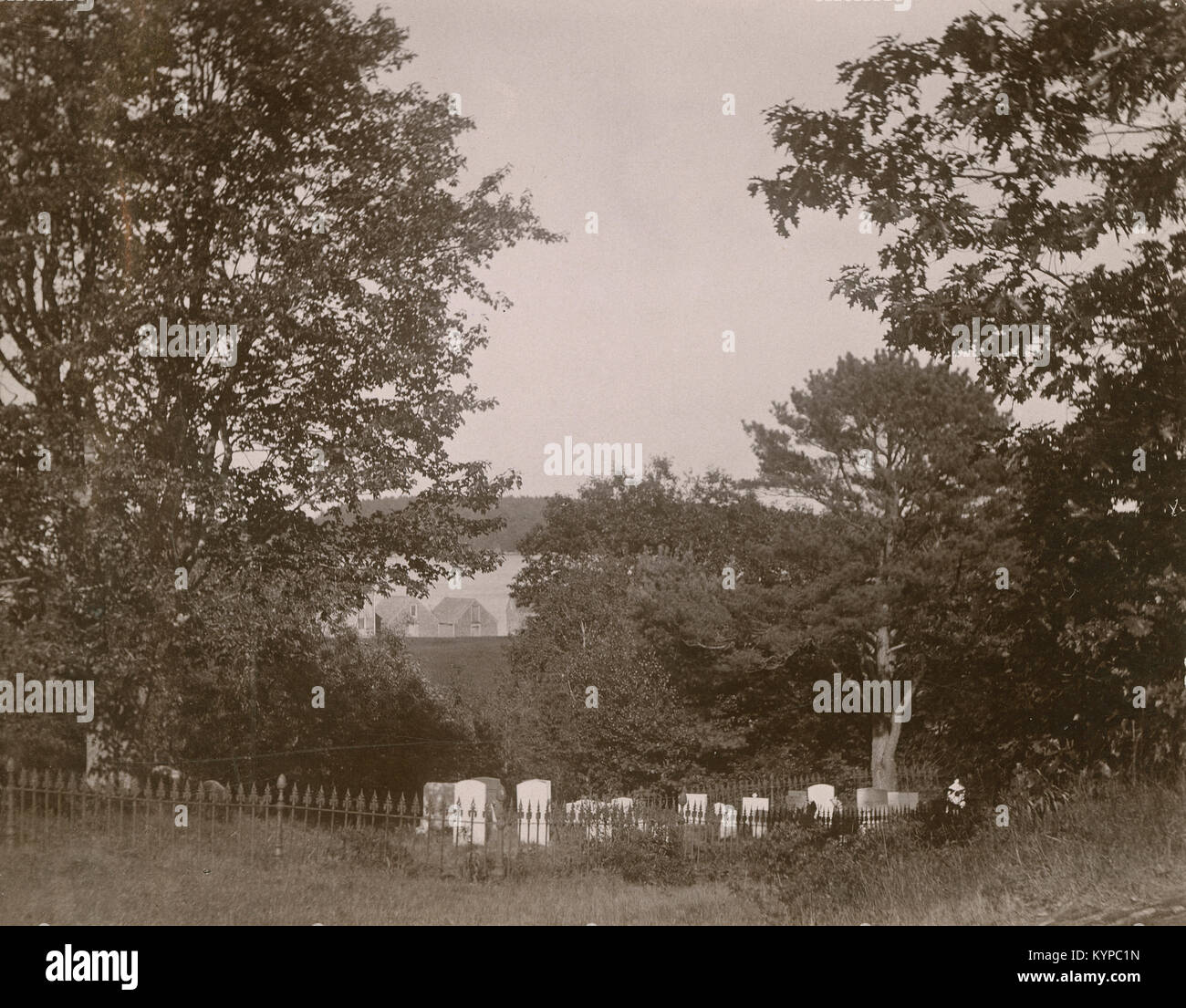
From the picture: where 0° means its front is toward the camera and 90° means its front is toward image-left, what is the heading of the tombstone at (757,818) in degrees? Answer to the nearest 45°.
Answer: approximately 0°

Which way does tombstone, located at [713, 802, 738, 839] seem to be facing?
toward the camera

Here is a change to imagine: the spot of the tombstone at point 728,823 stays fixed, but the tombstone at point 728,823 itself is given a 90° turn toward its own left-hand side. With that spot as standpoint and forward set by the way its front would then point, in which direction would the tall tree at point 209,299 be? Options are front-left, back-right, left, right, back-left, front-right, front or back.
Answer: back-right

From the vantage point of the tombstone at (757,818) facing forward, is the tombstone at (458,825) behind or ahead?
ahead

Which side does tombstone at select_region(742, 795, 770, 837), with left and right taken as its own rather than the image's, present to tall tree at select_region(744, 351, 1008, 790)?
back

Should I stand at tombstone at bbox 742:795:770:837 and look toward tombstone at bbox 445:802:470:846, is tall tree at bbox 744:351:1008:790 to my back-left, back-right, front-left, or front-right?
back-right

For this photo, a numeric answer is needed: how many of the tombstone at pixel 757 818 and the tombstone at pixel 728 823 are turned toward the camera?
2

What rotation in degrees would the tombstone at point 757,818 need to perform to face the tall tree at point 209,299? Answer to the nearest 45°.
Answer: approximately 45° to its right

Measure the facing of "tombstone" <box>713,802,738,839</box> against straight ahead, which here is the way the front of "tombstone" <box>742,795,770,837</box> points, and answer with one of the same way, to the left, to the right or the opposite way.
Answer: the same way

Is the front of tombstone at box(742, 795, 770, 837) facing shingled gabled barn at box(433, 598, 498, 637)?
no
